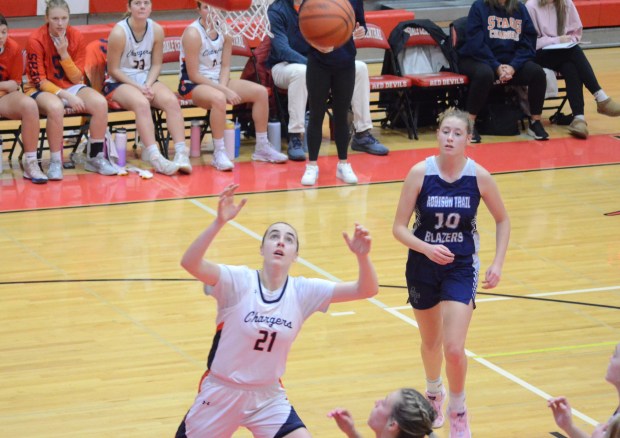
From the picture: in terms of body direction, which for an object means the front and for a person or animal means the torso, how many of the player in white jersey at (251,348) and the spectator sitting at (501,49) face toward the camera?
2

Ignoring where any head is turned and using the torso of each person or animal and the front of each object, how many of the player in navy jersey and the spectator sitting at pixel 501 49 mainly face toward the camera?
2

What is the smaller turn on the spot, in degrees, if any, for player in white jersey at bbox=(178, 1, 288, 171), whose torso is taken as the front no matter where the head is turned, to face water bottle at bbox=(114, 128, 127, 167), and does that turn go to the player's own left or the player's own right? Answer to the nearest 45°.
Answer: approximately 135° to the player's own right

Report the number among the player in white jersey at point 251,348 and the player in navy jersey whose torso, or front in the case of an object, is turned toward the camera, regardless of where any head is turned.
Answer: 2

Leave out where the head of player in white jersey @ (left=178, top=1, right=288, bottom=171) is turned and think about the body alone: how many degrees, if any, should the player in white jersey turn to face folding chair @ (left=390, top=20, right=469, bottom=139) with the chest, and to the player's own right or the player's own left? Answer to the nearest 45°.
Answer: approximately 90° to the player's own left

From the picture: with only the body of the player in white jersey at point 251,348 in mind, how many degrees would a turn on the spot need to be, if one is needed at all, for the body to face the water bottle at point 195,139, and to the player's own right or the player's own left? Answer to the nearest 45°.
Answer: approximately 180°

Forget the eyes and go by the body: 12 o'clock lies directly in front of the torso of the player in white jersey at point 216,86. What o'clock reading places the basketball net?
The basketball net is roughly at 1 o'clock from the player in white jersey.

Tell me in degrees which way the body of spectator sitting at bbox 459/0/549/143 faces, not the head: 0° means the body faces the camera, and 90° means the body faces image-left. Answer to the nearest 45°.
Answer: approximately 0°

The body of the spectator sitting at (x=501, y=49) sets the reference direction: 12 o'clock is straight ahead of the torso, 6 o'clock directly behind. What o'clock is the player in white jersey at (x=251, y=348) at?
The player in white jersey is roughly at 12 o'clock from the spectator sitting.
